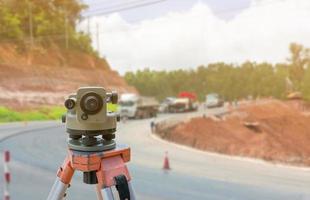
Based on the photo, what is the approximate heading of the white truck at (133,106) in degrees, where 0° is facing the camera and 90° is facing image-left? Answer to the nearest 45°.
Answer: approximately 45°

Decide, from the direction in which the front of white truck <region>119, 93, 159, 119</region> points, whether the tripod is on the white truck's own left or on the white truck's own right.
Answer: on the white truck's own left
